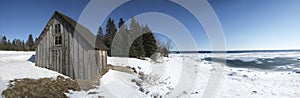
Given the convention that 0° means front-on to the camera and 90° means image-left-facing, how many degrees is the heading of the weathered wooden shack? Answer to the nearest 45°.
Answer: approximately 45°

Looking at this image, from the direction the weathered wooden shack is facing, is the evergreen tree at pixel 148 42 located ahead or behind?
behind

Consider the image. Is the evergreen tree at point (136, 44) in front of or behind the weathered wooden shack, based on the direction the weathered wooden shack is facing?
behind

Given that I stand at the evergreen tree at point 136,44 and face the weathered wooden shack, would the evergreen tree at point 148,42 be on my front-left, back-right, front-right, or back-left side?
back-left
